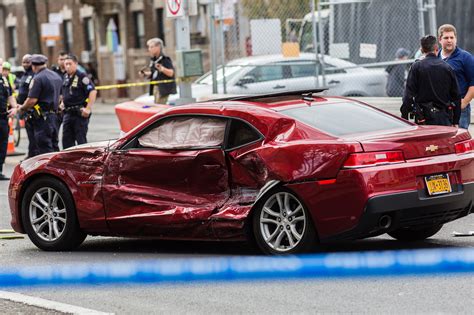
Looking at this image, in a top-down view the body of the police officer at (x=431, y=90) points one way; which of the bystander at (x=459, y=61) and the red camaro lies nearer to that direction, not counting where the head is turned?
the bystander

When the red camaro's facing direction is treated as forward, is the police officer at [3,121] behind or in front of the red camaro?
in front

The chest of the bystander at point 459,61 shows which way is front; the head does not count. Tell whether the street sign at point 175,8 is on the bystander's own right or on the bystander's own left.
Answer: on the bystander's own right

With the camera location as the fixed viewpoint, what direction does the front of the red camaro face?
facing away from the viewer and to the left of the viewer

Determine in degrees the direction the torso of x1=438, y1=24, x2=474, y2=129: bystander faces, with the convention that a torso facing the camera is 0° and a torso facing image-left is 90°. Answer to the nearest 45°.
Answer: approximately 45°

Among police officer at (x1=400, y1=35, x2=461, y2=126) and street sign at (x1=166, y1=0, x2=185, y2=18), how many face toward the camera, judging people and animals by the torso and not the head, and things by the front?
1

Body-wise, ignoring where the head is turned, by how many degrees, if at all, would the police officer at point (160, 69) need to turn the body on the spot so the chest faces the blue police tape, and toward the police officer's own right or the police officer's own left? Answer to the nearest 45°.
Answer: approximately 45° to the police officer's own left
